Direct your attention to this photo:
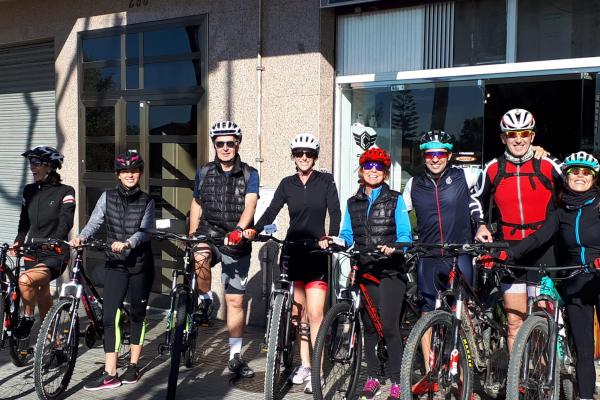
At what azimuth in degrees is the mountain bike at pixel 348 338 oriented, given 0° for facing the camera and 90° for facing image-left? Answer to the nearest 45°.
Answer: approximately 45°

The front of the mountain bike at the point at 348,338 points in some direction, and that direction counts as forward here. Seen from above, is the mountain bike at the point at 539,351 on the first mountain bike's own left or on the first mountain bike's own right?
on the first mountain bike's own left

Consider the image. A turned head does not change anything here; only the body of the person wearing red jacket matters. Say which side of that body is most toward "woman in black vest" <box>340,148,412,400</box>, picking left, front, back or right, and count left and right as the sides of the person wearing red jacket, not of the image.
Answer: right

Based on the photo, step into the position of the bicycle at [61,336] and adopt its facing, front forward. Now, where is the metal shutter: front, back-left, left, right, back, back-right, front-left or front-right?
back-right

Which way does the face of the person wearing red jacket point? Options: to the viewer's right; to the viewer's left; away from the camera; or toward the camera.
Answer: toward the camera

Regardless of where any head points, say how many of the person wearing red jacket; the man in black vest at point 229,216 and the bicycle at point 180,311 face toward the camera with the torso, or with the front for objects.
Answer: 3

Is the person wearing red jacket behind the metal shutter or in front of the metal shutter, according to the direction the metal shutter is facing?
in front

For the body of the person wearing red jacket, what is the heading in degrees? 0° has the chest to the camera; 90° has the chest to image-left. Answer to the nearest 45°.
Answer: approximately 0°

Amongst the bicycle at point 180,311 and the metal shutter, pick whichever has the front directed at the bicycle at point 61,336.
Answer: the metal shutter

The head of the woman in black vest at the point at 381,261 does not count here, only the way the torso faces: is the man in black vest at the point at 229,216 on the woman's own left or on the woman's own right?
on the woman's own right

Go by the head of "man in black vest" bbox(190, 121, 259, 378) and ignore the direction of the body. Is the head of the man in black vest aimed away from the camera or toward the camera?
toward the camera

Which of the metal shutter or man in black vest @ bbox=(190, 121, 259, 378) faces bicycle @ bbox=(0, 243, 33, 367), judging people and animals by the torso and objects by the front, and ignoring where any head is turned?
the metal shutter

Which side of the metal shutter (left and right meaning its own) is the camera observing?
front

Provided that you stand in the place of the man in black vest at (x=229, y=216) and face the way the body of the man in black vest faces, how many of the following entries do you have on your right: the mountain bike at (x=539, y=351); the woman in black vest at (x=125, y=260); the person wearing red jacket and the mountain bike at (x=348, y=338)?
1

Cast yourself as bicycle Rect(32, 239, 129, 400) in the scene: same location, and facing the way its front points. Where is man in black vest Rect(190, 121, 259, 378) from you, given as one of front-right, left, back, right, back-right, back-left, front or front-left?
back-left

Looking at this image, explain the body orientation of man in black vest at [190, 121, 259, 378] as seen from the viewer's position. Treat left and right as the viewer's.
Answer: facing the viewer

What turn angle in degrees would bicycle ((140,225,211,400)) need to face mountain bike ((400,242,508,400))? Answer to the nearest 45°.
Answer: approximately 45° to its left
